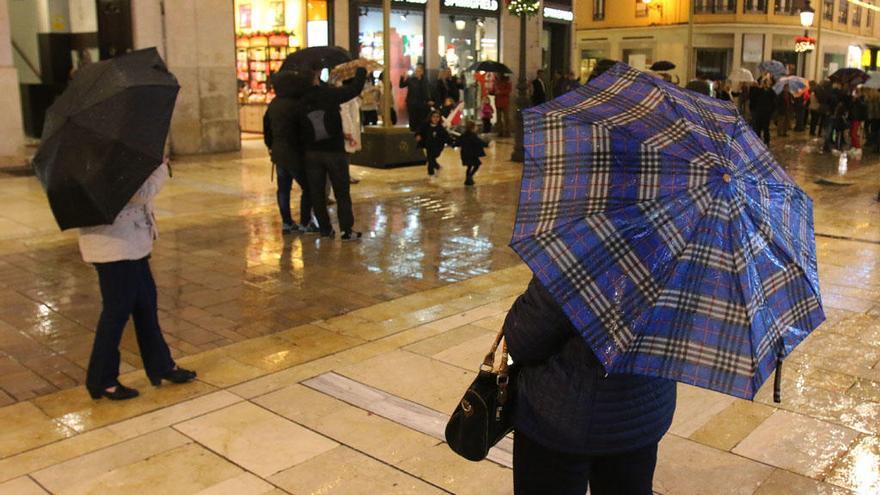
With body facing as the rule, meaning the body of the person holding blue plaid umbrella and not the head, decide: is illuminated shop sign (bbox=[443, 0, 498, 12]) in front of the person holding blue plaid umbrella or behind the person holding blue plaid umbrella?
in front

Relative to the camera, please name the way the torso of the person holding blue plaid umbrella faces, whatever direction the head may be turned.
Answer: away from the camera

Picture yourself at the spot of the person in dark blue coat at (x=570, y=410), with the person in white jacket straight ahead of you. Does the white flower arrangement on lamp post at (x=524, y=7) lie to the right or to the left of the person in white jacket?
right

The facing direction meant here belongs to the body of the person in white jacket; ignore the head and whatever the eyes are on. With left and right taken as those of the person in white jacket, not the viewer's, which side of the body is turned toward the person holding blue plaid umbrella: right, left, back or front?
right

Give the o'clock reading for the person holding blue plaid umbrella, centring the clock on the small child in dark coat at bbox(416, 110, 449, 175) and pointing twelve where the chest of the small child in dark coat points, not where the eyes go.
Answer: The person holding blue plaid umbrella is roughly at 12 o'clock from the small child in dark coat.

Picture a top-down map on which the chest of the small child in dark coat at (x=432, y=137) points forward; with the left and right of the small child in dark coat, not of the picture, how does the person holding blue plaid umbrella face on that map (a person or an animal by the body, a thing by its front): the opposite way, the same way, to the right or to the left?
the opposite way

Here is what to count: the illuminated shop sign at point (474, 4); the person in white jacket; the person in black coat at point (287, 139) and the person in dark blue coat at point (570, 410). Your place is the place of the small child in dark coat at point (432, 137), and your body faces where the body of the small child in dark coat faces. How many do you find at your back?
1

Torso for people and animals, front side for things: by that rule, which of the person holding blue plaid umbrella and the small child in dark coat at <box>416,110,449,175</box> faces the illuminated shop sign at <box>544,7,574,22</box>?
the person holding blue plaid umbrella

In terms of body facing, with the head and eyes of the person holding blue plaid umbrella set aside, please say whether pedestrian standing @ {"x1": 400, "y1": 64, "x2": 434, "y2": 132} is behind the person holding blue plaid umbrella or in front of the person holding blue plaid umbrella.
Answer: in front
